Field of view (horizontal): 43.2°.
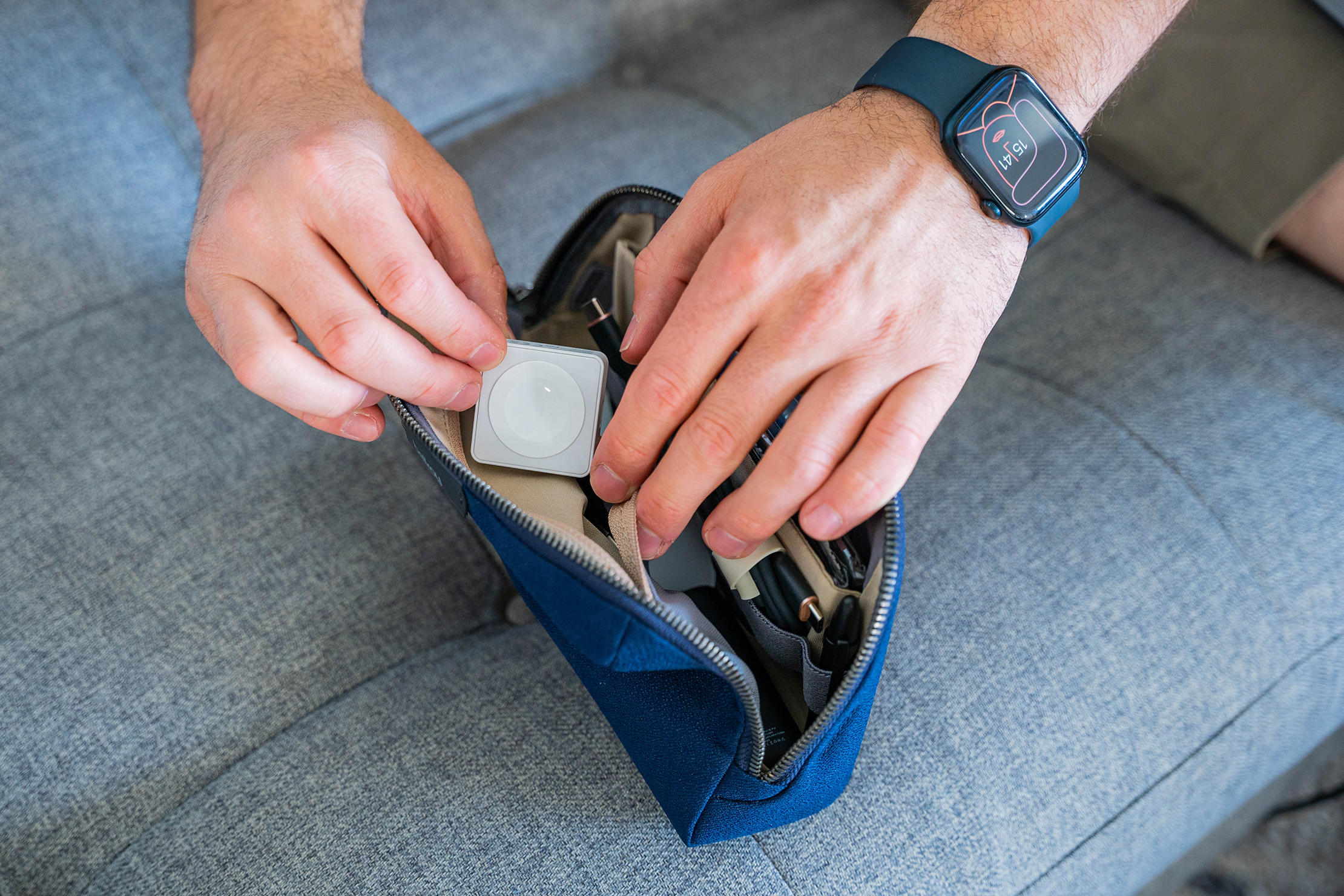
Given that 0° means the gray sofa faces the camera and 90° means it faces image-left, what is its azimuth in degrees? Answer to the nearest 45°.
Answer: approximately 315°
